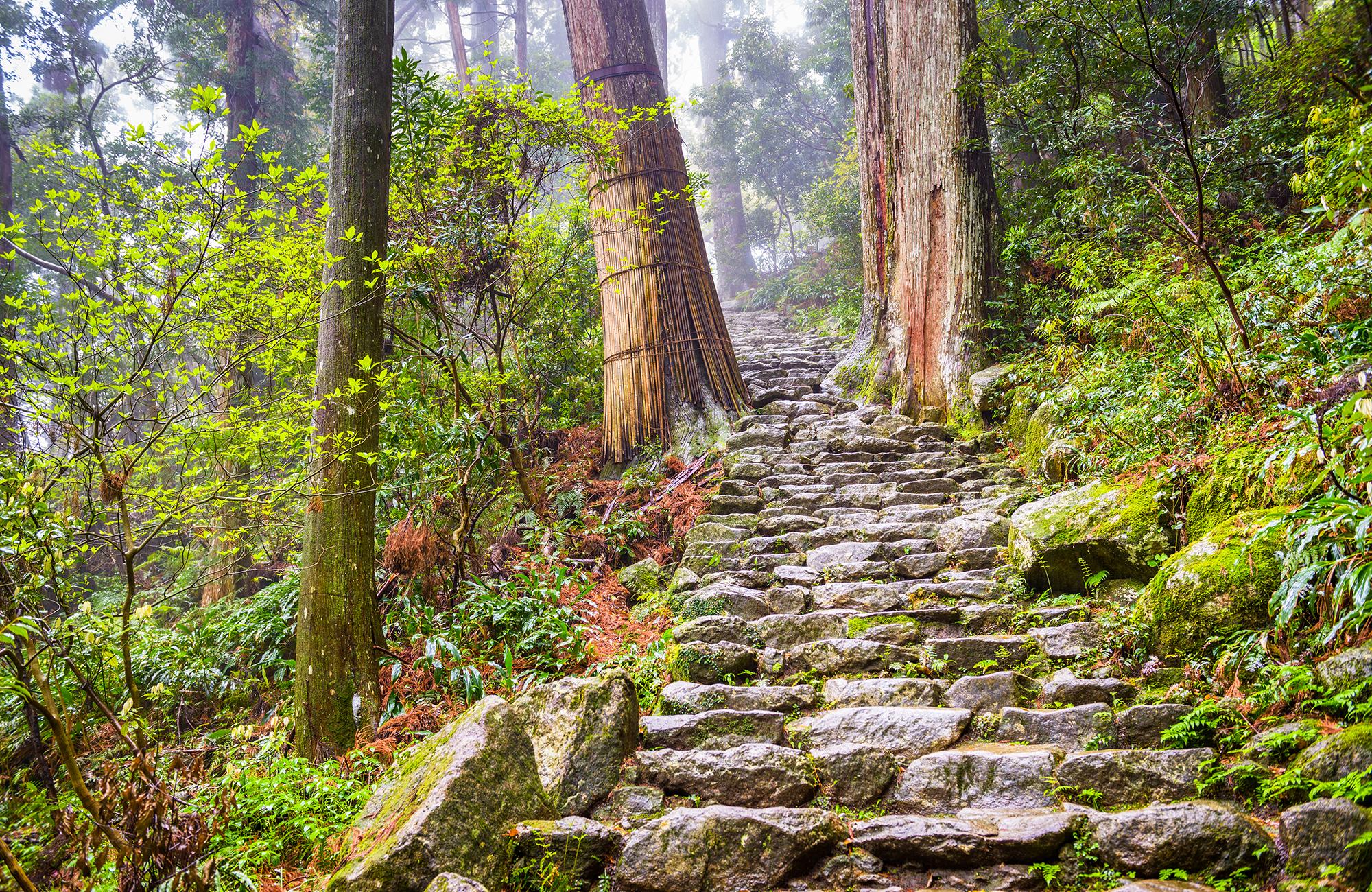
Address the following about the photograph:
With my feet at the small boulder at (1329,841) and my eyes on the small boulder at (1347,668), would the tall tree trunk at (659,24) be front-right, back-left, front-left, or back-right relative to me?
front-left

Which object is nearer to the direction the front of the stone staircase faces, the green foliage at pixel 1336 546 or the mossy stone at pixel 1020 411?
the green foliage

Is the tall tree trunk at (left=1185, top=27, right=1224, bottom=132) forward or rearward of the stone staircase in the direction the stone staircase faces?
rearward

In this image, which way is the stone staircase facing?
toward the camera

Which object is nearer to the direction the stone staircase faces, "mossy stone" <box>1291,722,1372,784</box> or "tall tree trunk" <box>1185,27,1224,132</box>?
the mossy stone

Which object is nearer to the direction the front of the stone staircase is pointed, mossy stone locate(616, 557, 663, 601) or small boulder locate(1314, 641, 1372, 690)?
the small boulder

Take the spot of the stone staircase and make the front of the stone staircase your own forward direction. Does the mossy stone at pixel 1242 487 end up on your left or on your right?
on your left

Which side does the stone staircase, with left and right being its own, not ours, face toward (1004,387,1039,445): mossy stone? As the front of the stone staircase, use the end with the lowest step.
back

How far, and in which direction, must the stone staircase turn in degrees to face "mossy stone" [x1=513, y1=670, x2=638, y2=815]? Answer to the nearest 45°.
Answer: approximately 90° to its right

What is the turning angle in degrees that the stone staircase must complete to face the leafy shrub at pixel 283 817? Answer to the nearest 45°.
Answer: approximately 90° to its right
